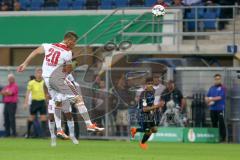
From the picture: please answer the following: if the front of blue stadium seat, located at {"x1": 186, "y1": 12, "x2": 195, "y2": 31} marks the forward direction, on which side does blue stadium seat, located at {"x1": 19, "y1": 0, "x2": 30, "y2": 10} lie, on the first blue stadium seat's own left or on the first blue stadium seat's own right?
on the first blue stadium seat's own right

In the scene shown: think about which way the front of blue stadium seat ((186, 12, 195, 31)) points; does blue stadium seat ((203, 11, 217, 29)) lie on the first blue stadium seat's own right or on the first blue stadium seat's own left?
on the first blue stadium seat's own left

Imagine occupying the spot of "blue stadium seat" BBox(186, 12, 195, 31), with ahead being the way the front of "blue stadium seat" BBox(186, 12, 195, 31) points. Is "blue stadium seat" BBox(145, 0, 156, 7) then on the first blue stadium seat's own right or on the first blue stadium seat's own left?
on the first blue stadium seat's own right

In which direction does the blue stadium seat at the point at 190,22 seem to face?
toward the camera

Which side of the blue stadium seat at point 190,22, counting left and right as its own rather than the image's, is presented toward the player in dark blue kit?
front
